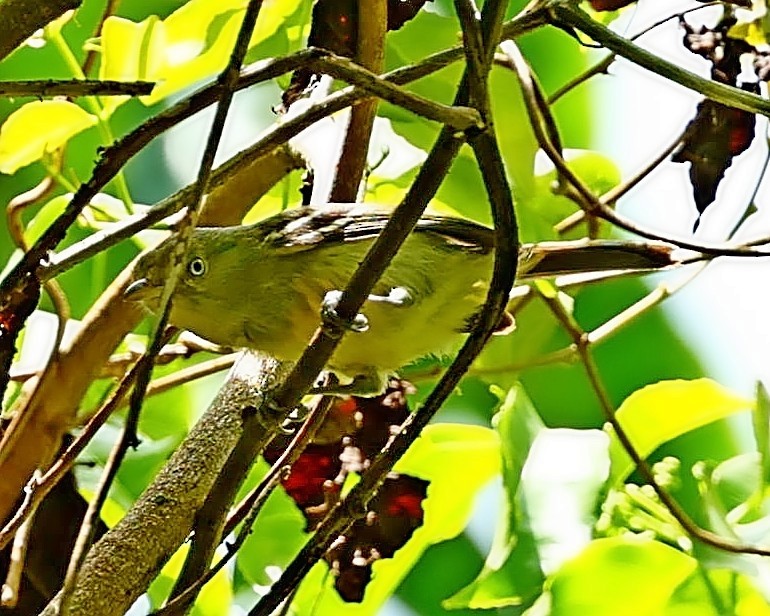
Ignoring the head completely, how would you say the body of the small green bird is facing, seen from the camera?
to the viewer's left
